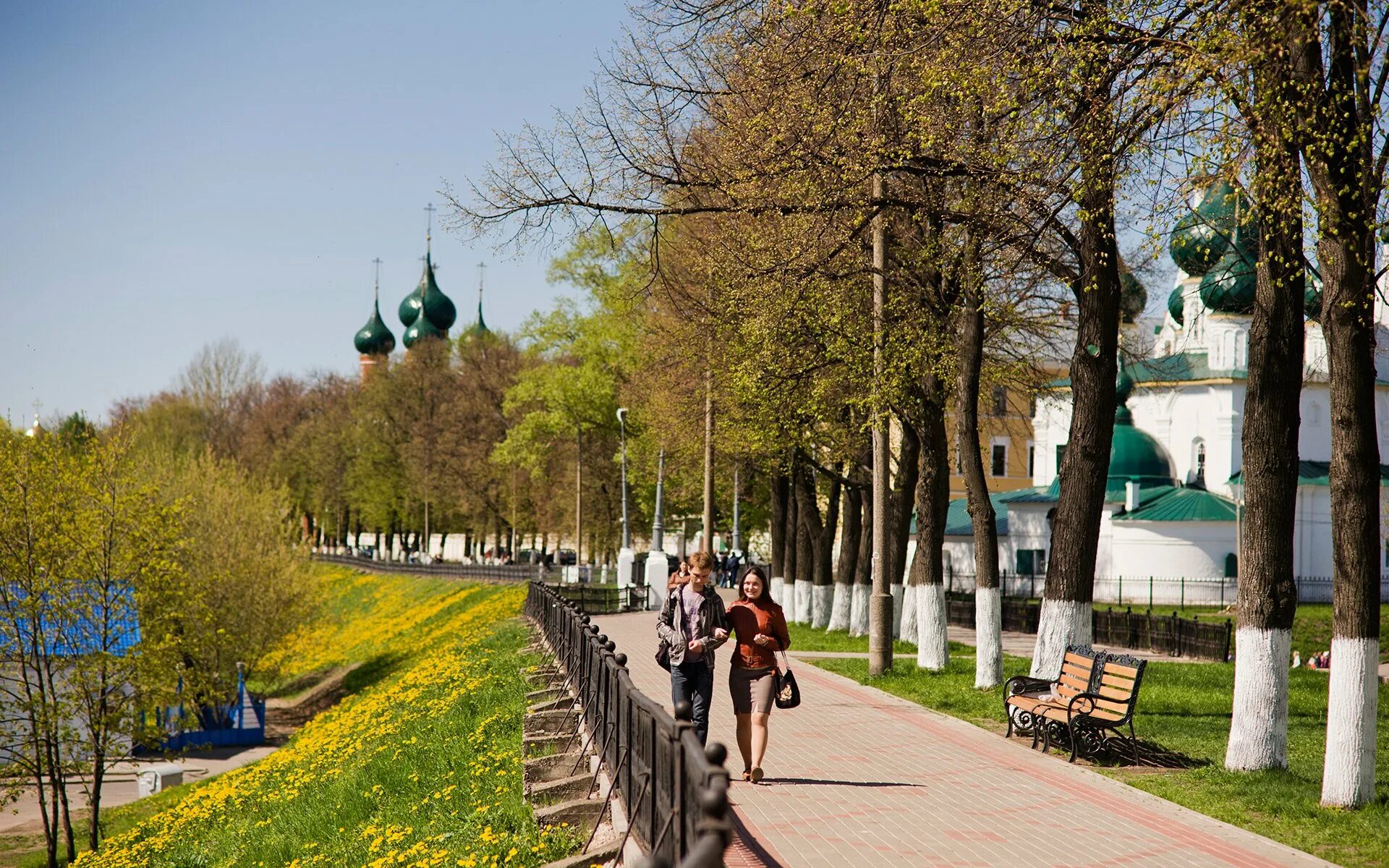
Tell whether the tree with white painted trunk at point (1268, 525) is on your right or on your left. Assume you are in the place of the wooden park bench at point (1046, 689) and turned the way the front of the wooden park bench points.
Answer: on your left

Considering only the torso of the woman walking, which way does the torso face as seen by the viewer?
toward the camera

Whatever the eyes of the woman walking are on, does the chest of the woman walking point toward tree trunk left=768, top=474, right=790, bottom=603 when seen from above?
no

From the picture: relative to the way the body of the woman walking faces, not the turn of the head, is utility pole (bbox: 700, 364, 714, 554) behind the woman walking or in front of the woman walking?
behind

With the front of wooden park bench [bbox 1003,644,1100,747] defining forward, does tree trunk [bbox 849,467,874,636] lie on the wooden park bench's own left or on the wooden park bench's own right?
on the wooden park bench's own right

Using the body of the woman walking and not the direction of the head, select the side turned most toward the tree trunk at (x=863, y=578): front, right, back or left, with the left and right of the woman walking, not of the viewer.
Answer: back

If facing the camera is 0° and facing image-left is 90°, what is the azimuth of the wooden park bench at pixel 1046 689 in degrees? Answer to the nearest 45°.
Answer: approximately 45°

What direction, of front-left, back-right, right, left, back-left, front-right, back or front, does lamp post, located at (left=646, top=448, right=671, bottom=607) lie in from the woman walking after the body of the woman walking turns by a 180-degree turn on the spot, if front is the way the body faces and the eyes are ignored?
front

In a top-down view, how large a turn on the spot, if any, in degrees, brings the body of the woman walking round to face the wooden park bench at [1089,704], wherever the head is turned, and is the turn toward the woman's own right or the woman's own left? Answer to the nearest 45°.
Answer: approximately 135° to the woman's own left

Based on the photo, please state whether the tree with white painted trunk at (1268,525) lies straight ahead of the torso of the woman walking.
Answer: no

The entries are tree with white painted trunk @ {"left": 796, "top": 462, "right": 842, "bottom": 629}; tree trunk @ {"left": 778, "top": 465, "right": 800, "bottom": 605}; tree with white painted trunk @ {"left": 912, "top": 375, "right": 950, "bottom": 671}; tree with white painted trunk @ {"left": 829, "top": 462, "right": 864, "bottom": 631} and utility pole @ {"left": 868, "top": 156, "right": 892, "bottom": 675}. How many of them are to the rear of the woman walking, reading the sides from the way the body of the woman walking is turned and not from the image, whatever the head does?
5

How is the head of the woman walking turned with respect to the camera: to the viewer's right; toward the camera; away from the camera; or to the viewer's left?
toward the camera

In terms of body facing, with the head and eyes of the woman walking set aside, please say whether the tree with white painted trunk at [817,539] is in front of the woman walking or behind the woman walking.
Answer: behind

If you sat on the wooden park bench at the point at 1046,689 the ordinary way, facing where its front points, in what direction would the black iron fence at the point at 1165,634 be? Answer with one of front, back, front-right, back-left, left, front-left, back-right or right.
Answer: back-right

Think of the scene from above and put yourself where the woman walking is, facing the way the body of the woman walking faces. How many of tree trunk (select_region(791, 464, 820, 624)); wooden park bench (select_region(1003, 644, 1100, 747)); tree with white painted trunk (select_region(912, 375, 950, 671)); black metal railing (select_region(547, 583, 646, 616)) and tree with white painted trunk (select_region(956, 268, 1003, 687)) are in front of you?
0

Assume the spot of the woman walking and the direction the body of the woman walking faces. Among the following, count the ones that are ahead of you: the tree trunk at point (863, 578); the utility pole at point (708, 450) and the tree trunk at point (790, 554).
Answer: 0

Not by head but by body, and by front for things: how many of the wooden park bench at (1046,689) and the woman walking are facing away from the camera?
0

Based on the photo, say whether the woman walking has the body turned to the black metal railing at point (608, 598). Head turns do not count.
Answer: no
